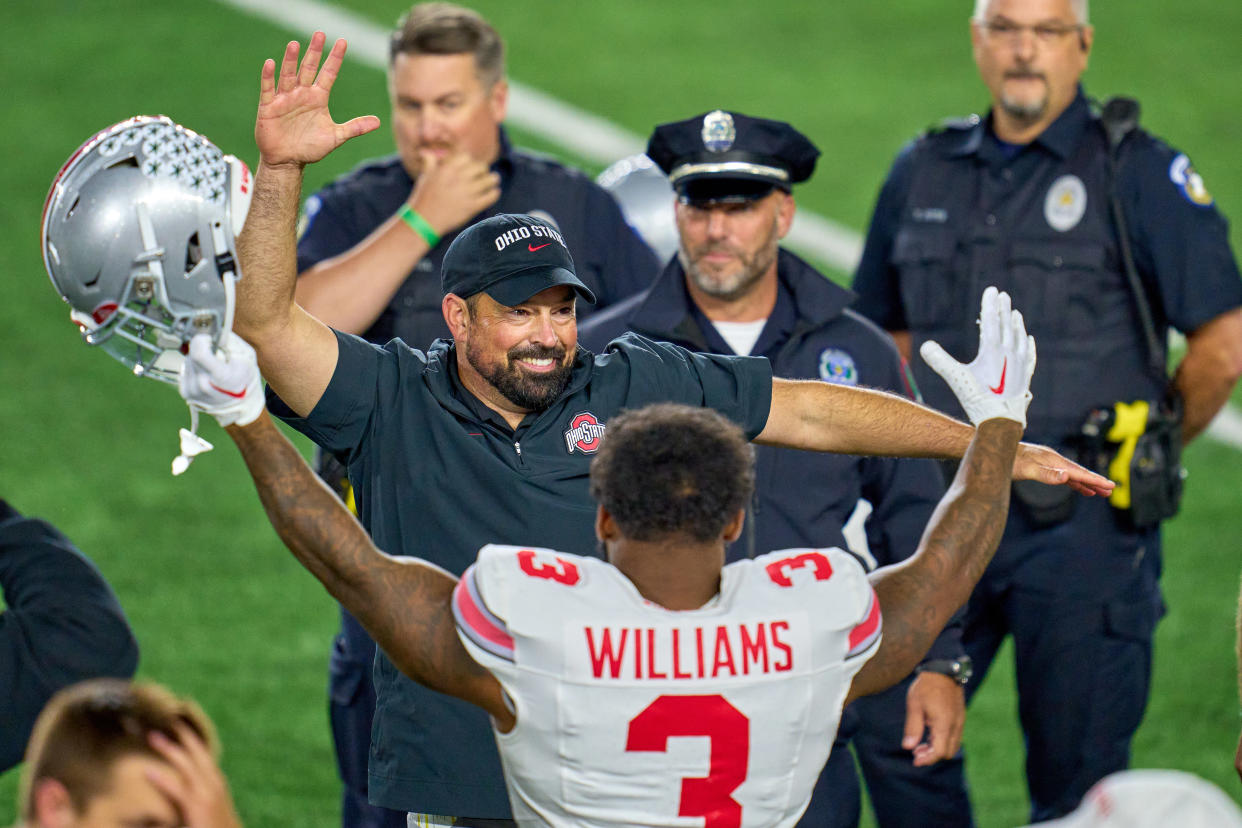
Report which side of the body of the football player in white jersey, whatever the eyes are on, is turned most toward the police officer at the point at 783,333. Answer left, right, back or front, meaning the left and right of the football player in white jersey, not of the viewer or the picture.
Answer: front

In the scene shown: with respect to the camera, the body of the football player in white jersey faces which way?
away from the camera

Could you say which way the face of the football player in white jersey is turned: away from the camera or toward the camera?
away from the camera

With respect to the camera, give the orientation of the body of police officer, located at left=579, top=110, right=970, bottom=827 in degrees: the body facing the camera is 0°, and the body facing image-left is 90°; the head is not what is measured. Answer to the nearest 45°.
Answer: approximately 0°

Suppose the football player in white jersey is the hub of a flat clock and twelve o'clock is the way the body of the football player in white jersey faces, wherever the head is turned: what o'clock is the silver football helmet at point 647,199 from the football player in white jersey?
The silver football helmet is roughly at 12 o'clock from the football player in white jersey.

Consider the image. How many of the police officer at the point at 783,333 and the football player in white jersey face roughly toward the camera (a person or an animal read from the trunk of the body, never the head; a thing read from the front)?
1

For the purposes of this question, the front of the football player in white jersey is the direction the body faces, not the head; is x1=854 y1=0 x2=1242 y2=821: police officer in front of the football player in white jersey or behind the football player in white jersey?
in front

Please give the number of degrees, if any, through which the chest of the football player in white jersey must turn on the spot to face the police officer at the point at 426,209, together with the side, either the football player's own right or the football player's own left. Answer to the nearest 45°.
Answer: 0° — they already face them

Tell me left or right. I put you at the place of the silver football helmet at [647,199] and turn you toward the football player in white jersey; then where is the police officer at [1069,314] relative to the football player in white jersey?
left

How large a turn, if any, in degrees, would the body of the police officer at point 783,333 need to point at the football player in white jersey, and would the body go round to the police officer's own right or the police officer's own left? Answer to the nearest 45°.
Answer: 0° — they already face them

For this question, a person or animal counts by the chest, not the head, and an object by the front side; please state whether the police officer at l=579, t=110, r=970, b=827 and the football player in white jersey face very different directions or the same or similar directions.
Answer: very different directions
